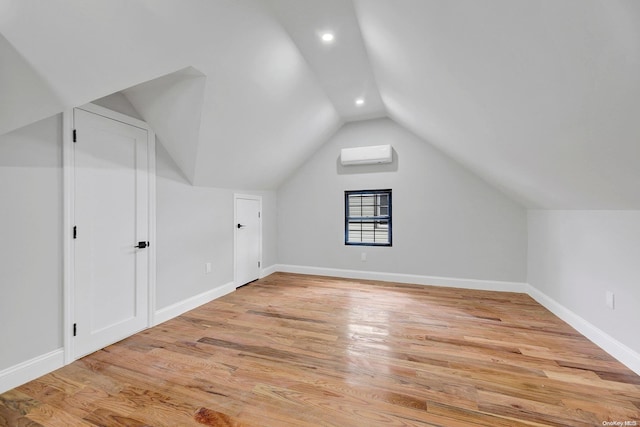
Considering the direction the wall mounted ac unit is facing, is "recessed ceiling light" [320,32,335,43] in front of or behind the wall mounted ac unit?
in front

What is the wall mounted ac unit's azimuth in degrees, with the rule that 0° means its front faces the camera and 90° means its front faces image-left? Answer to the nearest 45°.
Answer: approximately 0°

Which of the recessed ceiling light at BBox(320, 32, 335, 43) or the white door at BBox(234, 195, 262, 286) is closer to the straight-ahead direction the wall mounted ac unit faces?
the recessed ceiling light

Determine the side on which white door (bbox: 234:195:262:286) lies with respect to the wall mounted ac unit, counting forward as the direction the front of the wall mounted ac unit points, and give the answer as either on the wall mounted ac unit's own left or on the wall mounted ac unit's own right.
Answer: on the wall mounted ac unit's own right
